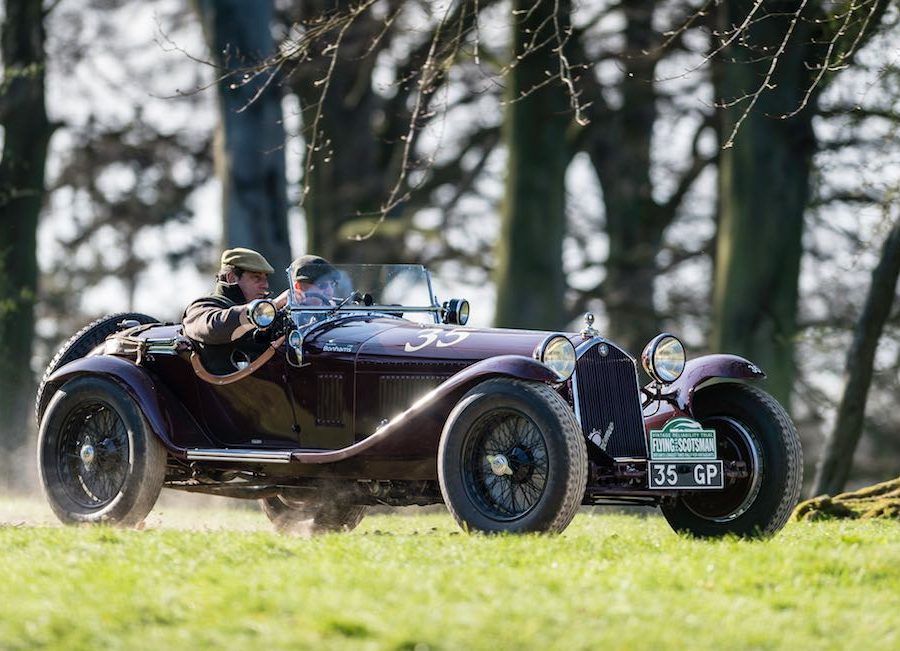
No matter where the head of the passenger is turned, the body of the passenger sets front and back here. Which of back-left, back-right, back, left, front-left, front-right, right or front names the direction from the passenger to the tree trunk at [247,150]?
back-left

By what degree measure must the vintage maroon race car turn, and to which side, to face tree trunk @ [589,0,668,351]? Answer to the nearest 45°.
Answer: approximately 135° to its left

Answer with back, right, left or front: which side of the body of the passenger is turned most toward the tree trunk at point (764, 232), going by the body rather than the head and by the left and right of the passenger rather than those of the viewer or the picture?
left

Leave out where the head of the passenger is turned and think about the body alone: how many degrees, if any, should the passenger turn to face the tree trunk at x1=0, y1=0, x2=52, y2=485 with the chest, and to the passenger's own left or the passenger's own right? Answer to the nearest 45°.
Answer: approximately 135° to the passenger's own left

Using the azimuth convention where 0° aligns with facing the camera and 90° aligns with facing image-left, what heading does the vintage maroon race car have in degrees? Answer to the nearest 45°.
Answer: approximately 315°

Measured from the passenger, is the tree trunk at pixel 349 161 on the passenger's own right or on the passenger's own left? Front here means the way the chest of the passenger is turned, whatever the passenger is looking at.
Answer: on the passenger's own left

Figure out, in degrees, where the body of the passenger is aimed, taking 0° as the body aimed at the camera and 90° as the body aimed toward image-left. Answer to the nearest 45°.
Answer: approximately 315°

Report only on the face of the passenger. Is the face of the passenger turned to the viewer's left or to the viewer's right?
to the viewer's right
